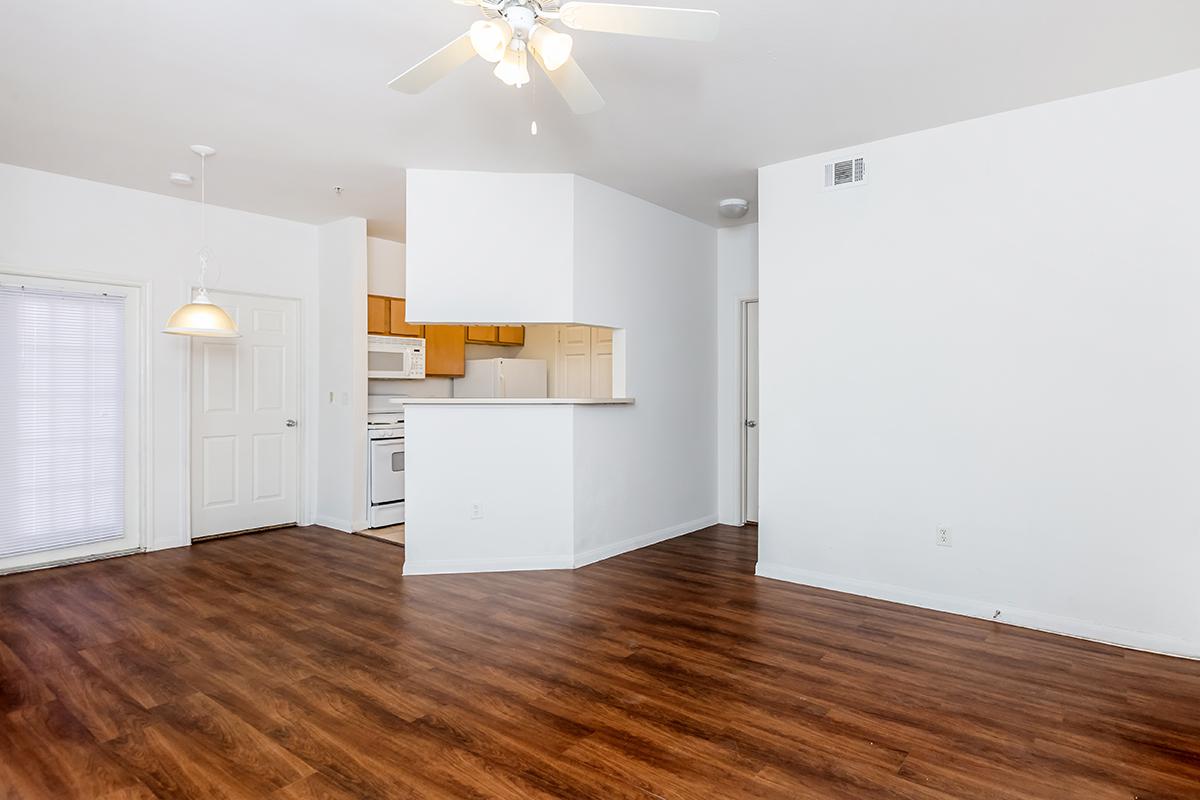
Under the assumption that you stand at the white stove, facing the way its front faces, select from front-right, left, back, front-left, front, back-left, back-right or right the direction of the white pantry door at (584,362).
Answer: left

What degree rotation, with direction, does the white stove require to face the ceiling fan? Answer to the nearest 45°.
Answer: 0° — it already faces it

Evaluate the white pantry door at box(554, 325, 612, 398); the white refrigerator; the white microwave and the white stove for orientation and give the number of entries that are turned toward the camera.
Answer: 4

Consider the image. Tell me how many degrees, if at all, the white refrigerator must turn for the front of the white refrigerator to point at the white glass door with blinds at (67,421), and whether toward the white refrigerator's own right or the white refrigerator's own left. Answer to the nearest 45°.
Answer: approximately 45° to the white refrigerator's own right

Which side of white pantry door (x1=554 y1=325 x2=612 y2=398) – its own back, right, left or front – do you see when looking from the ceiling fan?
front

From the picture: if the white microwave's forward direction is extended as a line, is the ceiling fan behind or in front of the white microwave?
in front

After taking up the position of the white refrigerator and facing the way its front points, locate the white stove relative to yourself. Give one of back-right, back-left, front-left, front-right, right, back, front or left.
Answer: front-right

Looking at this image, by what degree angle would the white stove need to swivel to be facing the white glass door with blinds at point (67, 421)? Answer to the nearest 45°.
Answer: approximately 90° to its right

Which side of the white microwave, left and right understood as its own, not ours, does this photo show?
front

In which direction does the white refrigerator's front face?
toward the camera

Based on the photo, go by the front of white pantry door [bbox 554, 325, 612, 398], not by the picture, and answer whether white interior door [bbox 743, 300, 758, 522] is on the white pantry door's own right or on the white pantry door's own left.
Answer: on the white pantry door's own left

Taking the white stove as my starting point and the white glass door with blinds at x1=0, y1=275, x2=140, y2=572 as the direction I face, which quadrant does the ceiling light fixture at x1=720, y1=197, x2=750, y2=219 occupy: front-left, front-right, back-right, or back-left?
back-left

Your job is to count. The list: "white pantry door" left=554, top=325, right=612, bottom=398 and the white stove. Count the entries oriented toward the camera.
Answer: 2

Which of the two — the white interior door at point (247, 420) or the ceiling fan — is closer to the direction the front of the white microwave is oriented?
the ceiling fan

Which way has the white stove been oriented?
toward the camera

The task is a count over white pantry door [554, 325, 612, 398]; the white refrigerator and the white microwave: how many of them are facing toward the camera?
3
